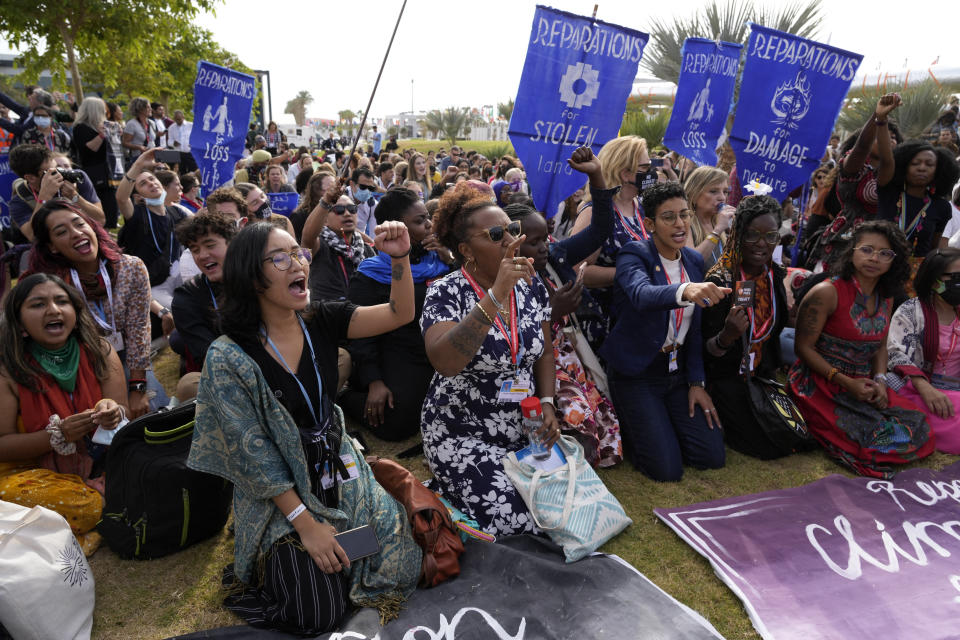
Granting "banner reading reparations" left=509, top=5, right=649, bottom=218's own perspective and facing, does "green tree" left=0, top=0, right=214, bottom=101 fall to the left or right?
on its right

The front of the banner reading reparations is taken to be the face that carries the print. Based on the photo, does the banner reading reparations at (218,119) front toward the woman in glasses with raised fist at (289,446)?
yes

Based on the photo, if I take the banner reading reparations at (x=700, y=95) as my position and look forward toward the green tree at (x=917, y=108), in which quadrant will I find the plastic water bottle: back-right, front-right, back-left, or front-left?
back-right

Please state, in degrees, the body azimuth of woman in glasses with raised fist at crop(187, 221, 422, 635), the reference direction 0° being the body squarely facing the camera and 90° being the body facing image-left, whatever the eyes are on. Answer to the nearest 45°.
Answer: approximately 315°

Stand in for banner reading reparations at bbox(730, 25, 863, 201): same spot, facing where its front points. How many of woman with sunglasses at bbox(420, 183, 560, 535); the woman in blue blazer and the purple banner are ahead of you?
3

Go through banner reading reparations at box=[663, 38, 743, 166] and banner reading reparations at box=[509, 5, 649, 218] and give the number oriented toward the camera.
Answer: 2

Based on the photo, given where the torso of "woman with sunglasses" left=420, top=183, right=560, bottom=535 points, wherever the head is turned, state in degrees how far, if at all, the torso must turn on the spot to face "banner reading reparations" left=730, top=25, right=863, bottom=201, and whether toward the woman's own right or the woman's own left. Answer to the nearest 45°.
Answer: approximately 90° to the woman's own left

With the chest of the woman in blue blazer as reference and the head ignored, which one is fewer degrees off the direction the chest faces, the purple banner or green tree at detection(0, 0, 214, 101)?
the purple banner

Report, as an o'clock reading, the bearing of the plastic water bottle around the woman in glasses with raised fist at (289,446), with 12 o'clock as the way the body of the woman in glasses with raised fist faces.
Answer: The plastic water bottle is roughly at 10 o'clock from the woman in glasses with raised fist.

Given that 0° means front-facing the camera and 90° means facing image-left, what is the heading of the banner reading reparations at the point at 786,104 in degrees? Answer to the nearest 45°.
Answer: approximately 0°

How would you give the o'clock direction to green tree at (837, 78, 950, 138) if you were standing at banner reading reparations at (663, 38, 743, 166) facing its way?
The green tree is roughly at 7 o'clock from the banner reading reparations.

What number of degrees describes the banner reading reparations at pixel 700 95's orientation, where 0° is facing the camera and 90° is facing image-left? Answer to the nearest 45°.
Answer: approximately 0°

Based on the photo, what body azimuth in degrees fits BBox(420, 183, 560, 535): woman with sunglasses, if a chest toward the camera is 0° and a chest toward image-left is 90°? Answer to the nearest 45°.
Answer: approximately 315°
